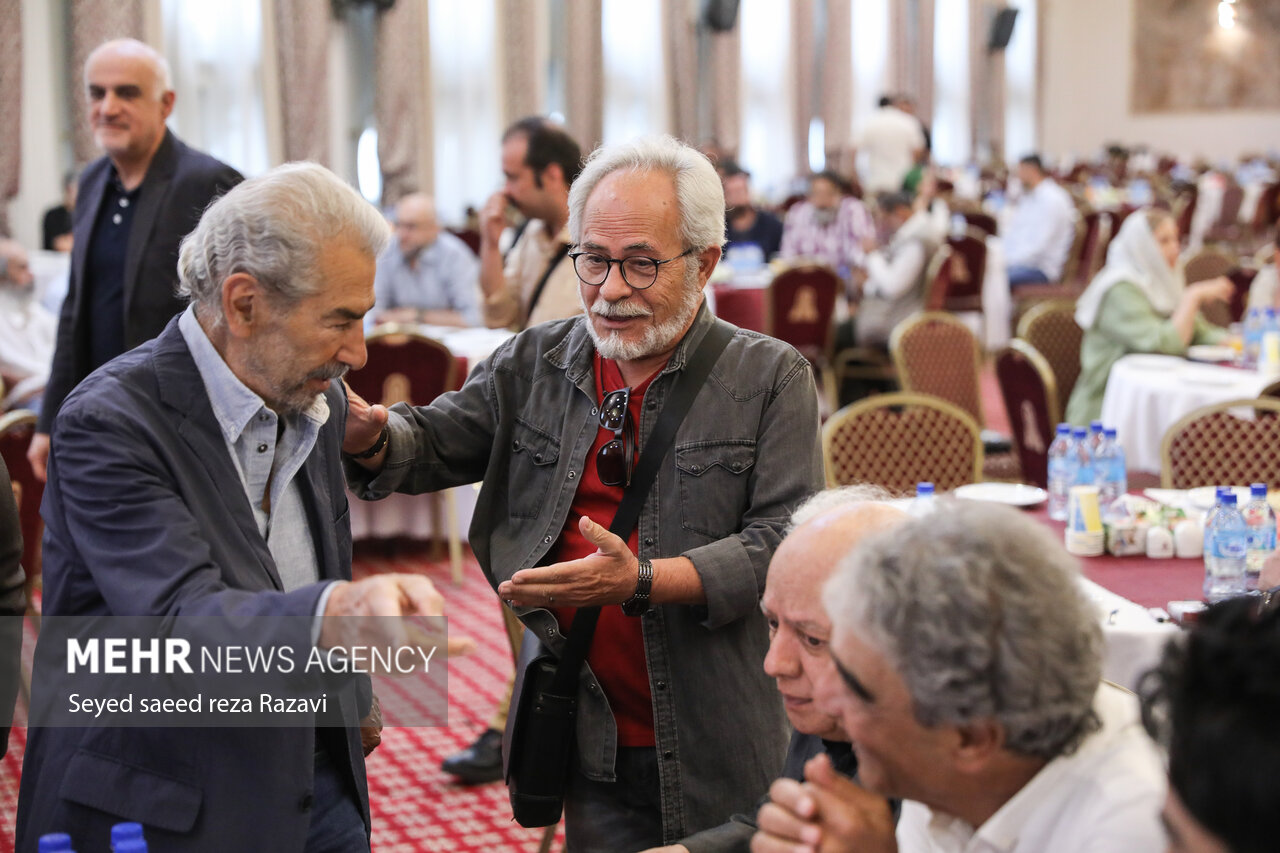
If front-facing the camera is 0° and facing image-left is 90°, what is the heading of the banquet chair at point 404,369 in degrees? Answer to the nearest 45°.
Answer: approximately 180°

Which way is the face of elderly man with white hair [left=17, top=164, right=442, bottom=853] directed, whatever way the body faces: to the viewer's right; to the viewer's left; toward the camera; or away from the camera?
to the viewer's right

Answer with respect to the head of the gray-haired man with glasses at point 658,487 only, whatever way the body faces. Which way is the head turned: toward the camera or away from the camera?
toward the camera

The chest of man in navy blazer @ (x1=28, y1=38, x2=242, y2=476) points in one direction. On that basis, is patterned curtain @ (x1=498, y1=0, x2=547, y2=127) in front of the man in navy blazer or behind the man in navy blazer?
behind

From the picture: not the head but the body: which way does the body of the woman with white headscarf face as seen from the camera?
to the viewer's right

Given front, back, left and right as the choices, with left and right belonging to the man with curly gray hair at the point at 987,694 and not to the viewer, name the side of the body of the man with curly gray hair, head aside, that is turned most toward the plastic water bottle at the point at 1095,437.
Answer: right

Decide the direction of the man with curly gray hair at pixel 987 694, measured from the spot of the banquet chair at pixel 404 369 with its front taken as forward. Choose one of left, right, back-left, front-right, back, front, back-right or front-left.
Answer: back

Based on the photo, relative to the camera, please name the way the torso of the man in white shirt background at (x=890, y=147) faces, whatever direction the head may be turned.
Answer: away from the camera

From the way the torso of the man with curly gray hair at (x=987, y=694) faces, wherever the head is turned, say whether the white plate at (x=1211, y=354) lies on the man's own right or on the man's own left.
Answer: on the man's own right

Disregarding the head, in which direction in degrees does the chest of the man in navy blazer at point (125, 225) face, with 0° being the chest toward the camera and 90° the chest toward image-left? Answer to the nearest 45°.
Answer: approximately 45°

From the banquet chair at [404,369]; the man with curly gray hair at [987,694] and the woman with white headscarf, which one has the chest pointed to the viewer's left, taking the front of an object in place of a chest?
the man with curly gray hair

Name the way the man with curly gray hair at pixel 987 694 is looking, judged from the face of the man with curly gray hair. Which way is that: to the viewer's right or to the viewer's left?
to the viewer's left

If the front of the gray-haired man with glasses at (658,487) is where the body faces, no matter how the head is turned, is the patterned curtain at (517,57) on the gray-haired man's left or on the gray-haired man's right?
on the gray-haired man's right

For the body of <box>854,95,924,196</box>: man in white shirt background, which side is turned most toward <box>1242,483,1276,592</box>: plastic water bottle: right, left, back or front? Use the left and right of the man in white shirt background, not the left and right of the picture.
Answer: back

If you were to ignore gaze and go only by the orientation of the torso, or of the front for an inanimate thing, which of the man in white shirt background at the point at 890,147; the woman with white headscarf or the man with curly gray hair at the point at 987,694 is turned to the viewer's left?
the man with curly gray hair

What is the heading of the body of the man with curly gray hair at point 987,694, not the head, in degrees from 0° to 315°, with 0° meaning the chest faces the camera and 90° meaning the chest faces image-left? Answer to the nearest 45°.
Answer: approximately 90°
